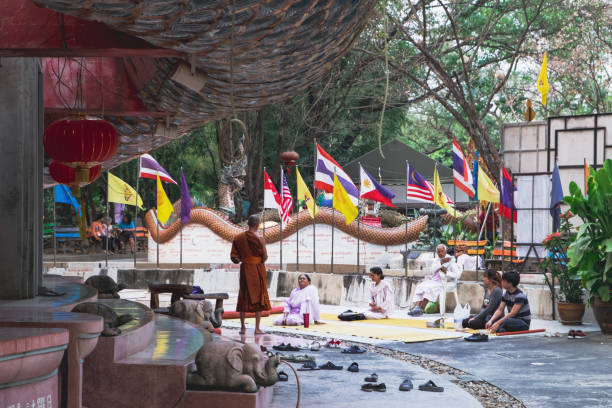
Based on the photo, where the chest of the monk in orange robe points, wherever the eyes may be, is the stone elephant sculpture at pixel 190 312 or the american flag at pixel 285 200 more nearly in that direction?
the american flag

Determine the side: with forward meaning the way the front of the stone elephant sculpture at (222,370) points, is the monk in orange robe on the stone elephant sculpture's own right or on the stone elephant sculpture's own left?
on the stone elephant sculpture's own left

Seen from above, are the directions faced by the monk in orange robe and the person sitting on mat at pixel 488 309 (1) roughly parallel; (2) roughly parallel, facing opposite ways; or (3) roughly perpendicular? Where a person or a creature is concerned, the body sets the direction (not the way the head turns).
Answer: roughly perpendicular

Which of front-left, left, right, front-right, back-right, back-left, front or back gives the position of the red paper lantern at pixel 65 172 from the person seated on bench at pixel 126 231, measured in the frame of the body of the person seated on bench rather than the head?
front

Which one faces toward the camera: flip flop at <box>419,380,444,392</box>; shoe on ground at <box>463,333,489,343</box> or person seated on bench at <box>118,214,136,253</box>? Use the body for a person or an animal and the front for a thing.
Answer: the person seated on bench

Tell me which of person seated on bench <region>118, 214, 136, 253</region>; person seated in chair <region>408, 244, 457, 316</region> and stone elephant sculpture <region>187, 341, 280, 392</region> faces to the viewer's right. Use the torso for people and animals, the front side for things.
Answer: the stone elephant sculpture

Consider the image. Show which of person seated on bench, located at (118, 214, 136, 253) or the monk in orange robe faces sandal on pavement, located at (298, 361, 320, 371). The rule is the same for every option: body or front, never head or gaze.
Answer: the person seated on bench

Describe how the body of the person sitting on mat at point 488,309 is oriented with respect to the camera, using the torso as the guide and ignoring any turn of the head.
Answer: to the viewer's left

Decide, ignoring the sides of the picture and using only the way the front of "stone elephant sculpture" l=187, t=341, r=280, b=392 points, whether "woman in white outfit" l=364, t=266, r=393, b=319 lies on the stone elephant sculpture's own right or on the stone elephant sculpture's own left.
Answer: on the stone elephant sculpture's own left

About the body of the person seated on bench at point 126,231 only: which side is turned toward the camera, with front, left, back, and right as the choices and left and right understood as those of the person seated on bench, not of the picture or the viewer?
front

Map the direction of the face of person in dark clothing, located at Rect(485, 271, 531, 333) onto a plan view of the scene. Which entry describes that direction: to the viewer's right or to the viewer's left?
to the viewer's left

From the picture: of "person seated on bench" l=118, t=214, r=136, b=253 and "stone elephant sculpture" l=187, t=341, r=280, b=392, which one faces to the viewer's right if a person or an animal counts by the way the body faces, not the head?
the stone elephant sculpture

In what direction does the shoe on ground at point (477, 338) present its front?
to the viewer's left
